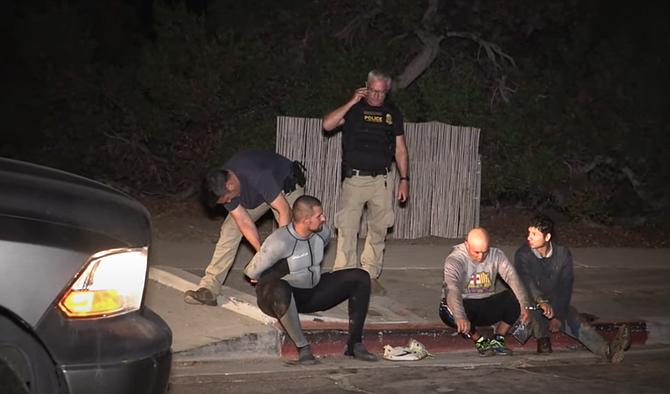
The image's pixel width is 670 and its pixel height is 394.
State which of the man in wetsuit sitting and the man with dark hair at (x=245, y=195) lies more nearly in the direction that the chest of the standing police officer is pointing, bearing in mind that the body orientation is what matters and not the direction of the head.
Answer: the man in wetsuit sitting

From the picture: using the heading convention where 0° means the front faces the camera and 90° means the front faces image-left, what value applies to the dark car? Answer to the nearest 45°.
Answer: approximately 270°

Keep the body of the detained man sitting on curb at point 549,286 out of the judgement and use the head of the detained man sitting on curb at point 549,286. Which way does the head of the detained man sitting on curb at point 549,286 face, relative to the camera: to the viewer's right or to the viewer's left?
to the viewer's left

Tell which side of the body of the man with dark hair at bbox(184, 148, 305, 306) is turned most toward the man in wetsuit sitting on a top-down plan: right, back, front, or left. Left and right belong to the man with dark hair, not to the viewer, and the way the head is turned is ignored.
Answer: left

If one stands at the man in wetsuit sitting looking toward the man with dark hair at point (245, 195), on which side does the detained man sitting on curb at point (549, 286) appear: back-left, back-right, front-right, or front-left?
back-right

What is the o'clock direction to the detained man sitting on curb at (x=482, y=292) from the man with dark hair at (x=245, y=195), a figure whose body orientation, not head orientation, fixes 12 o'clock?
The detained man sitting on curb is roughly at 8 o'clock from the man with dark hair.

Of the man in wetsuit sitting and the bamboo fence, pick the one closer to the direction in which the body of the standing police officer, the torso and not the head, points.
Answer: the man in wetsuit sitting

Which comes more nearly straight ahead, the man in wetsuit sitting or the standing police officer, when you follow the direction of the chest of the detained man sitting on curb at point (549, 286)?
the man in wetsuit sitting

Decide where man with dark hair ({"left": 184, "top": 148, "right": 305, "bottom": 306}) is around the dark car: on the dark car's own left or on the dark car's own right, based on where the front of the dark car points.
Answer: on the dark car's own left

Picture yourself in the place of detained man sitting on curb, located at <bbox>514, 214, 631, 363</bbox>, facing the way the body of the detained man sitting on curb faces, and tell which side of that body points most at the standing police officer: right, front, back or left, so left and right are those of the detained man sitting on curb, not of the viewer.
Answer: right

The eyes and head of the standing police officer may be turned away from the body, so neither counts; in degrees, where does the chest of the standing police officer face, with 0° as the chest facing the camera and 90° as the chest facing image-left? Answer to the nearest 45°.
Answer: approximately 0°

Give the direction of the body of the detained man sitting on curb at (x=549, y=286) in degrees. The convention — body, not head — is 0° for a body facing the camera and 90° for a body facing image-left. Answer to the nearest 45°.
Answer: approximately 0°
